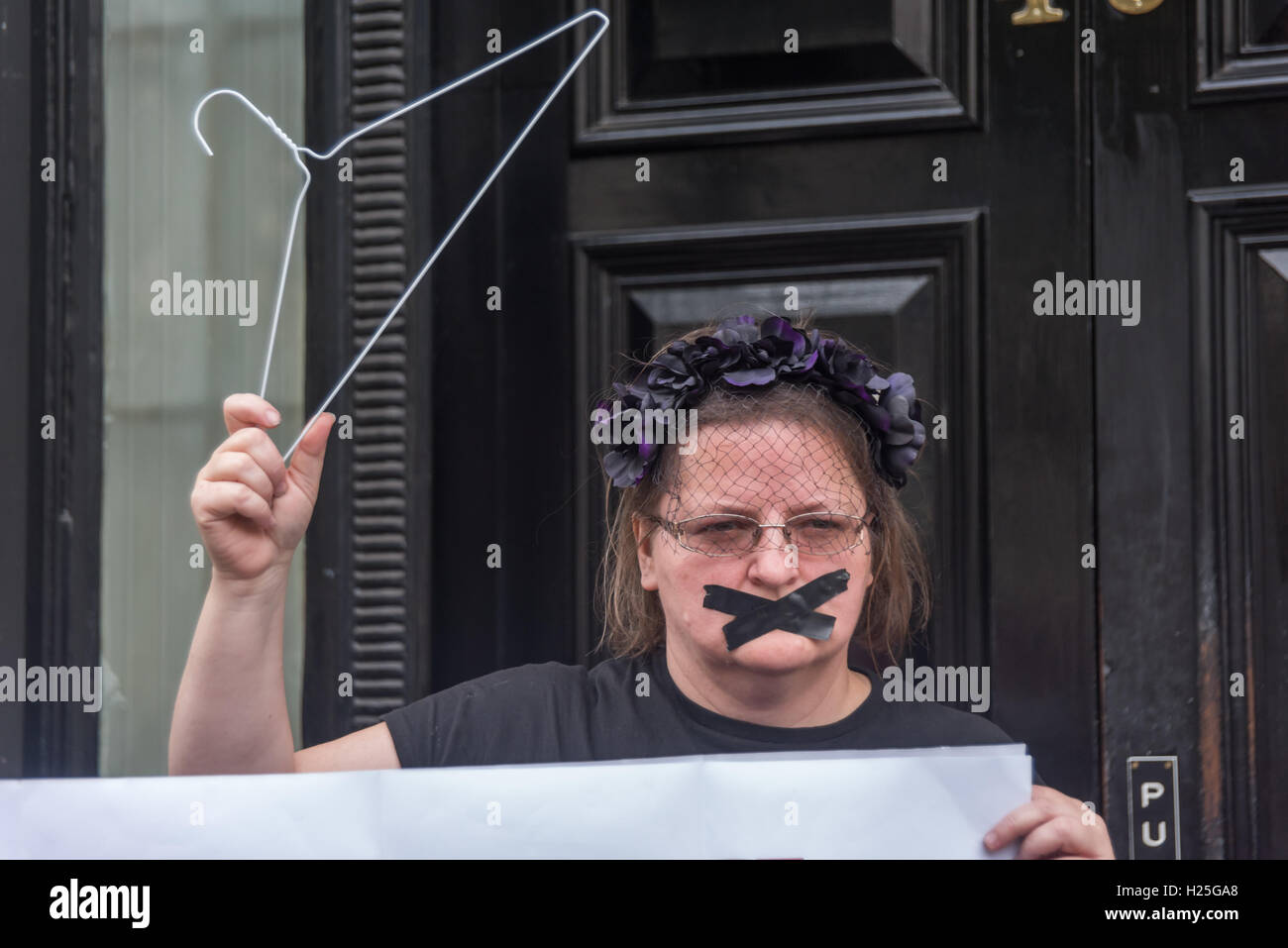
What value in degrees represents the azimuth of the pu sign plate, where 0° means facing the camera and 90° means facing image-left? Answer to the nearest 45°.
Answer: approximately 0°
